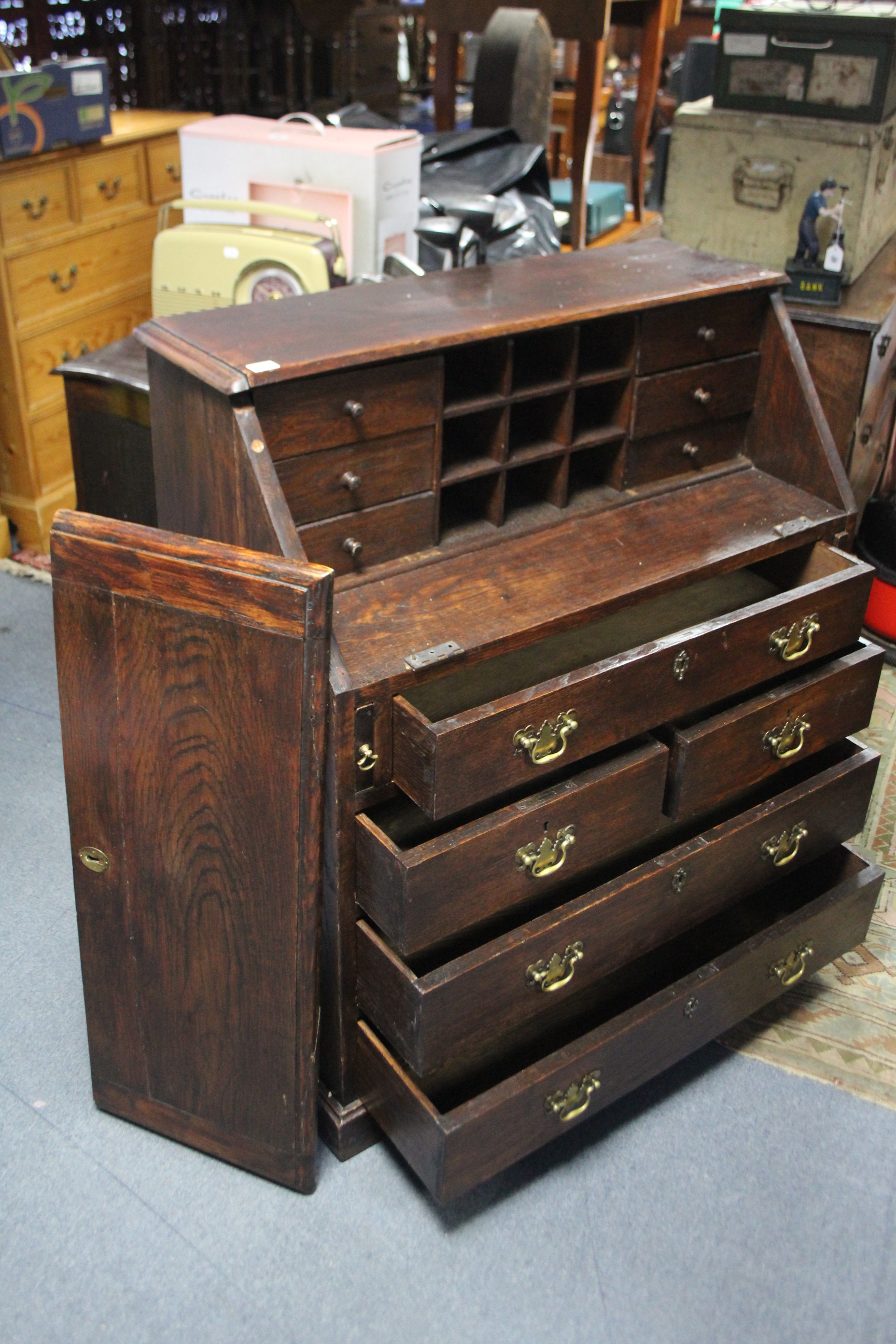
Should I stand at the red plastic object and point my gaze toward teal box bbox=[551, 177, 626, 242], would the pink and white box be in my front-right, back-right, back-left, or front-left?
front-left

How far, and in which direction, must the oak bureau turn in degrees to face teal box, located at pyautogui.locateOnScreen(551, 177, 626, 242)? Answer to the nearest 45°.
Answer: approximately 135° to its left

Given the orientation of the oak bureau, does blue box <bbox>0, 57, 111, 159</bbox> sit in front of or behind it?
behind

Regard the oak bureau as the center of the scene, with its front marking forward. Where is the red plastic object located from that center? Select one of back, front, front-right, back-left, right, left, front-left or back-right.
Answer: left

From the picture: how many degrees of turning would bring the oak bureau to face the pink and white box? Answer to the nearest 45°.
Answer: approximately 135° to its left
